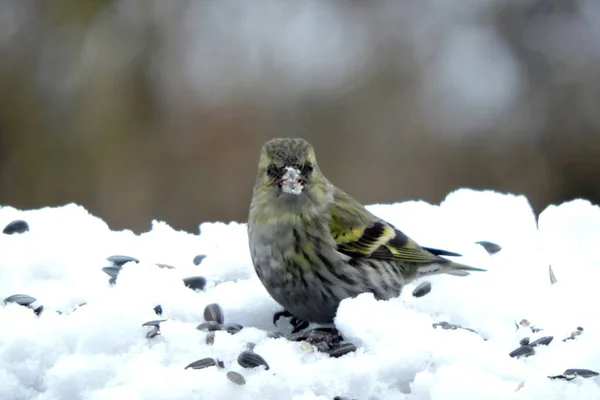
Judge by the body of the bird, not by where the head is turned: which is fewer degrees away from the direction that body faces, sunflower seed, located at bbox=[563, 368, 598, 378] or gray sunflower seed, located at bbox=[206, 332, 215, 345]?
the gray sunflower seed

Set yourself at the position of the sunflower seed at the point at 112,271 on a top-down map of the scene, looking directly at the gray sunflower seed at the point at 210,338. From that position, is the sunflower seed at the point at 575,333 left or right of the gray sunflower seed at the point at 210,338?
left

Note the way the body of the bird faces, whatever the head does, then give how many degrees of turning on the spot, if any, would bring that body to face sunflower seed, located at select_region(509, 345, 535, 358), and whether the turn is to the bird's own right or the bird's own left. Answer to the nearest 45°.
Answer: approximately 135° to the bird's own left

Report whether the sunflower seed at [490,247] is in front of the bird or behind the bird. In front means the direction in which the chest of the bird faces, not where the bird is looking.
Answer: behind

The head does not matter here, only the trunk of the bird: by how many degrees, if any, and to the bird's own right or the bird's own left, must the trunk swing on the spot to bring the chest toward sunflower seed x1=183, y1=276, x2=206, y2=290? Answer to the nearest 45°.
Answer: approximately 45° to the bird's own right

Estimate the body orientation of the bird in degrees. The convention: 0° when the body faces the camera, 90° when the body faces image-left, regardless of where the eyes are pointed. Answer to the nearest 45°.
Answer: approximately 45°

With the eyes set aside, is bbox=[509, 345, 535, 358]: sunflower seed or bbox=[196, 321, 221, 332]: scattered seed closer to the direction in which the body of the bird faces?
the scattered seed

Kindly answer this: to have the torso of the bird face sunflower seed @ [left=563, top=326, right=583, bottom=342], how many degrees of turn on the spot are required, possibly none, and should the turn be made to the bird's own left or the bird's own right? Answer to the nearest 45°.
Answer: approximately 135° to the bird's own left

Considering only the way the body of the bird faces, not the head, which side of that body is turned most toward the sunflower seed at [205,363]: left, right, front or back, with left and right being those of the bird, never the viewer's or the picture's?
front

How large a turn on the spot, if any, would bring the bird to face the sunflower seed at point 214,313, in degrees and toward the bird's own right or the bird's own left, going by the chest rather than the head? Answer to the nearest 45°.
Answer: approximately 45° to the bird's own right

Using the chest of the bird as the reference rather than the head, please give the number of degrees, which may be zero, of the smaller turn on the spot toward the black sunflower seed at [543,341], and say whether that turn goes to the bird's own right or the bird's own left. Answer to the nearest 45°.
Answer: approximately 135° to the bird's own left
